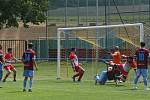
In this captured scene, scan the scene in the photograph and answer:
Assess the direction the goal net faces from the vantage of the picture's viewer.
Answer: facing the viewer and to the left of the viewer
